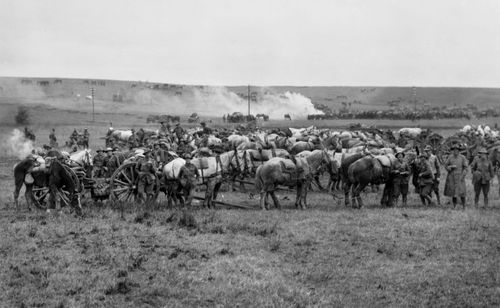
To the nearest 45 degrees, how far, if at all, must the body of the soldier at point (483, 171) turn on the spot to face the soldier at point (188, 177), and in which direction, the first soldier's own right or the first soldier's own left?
approximately 45° to the first soldier's own right

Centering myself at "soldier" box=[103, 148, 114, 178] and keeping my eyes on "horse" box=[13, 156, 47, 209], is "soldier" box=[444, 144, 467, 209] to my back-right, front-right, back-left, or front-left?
back-left

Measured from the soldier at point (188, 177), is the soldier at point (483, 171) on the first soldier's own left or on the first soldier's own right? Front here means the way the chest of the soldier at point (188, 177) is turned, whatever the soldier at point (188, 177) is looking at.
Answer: on the first soldier's own left

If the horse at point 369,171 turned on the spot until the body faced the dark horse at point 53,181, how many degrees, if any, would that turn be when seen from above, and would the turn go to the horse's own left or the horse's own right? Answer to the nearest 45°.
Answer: approximately 135° to the horse's own right

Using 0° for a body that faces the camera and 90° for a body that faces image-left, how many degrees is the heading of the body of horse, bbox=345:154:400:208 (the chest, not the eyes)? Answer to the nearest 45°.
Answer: approximately 270°
